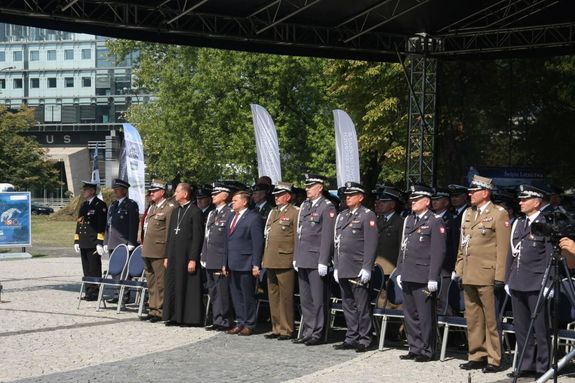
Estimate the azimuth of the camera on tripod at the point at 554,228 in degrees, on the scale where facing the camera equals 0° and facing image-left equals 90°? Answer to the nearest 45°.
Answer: approximately 90°

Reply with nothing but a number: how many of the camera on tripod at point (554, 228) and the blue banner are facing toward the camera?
1

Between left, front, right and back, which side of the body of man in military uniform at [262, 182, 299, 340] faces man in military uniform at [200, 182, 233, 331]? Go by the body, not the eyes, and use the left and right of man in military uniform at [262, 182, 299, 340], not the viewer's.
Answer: right

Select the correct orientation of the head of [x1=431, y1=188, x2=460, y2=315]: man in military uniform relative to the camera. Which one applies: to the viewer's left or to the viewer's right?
to the viewer's left

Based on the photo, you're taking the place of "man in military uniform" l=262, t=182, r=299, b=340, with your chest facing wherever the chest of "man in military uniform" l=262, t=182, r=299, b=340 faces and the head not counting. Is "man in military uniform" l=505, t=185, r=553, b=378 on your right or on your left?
on your left

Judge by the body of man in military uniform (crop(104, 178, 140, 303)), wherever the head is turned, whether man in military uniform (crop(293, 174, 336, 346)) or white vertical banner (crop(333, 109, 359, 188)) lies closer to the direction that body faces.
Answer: the man in military uniform

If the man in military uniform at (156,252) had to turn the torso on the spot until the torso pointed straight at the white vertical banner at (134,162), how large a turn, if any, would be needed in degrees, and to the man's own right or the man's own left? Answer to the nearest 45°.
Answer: approximately 135° to the man's own right

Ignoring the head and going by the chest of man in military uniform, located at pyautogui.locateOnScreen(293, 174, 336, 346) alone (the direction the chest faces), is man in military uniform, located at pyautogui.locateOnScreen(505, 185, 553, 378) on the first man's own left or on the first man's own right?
on the first man's own left

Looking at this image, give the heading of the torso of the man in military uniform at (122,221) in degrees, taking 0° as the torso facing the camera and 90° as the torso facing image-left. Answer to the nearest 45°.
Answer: approximately 45°

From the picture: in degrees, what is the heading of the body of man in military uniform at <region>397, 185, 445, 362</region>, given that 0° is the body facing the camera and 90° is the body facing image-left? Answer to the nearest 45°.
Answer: approximately 45°
